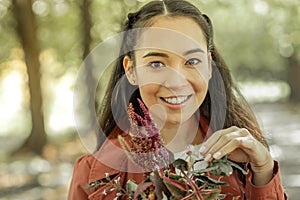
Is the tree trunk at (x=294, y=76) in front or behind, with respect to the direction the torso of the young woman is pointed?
behind

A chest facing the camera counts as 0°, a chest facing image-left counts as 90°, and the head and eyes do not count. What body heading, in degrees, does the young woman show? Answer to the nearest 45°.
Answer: approximately 0°

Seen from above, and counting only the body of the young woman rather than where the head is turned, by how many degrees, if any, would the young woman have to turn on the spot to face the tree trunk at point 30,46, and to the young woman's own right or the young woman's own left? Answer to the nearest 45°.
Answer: approximately 180°
